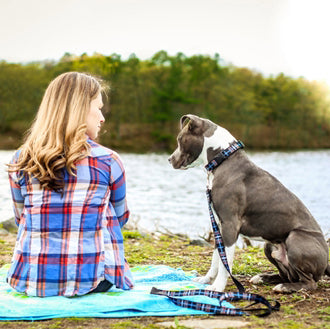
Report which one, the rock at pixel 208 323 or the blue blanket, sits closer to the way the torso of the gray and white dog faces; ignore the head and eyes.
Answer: the blue blanket

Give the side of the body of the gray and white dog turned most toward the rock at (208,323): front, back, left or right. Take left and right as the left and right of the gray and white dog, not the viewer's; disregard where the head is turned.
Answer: left

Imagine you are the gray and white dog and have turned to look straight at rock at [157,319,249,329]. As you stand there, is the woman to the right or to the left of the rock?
right

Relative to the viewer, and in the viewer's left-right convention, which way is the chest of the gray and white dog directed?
facing to the left of the viewer
